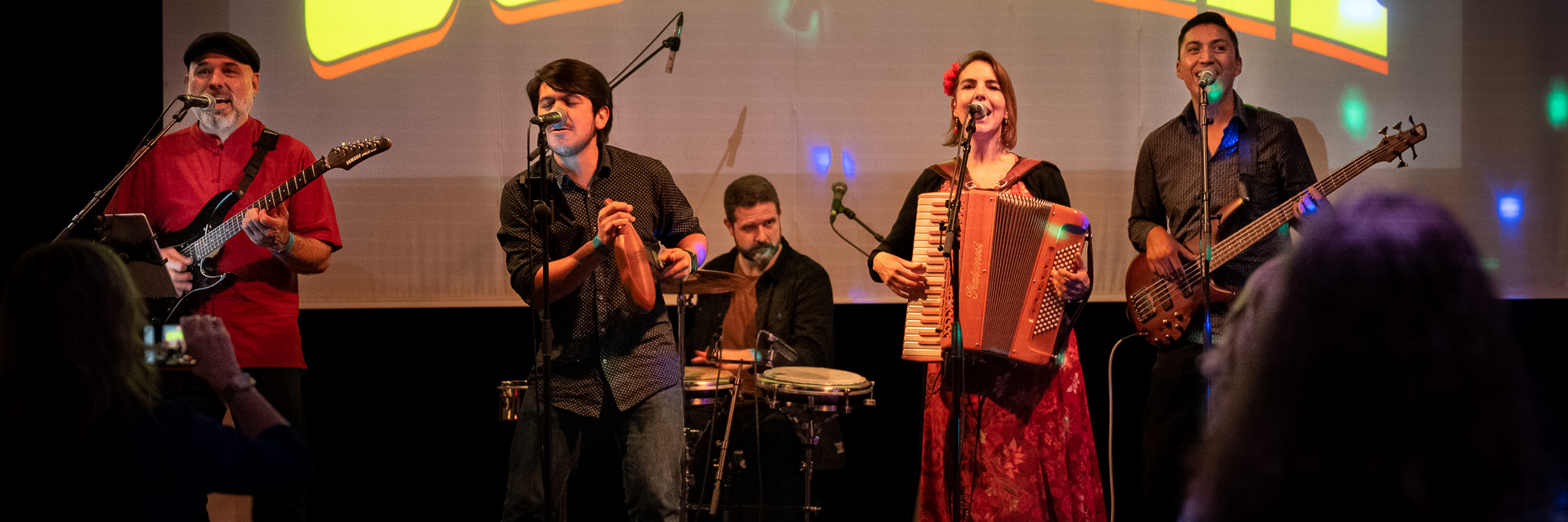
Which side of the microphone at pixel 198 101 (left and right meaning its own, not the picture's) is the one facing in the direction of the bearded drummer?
front

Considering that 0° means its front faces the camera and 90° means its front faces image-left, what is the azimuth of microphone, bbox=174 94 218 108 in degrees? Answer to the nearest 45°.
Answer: approximately 270°

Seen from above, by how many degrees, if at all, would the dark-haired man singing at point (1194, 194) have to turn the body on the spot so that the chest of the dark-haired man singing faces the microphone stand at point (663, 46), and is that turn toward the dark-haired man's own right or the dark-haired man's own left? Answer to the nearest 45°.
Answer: approximately 90° to the dark-haired man's own right

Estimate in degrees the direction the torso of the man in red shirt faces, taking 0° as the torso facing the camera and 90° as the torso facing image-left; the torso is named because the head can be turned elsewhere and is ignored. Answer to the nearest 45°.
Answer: approximately 0°

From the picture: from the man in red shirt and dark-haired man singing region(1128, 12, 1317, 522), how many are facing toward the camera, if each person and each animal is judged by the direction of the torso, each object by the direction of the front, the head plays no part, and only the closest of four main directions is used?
2

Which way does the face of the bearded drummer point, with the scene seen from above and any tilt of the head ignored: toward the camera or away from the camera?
toward the camera

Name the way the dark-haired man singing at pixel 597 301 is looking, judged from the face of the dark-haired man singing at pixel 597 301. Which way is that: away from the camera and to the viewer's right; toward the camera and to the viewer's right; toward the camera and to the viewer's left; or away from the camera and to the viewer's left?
toward the camera and to the viewer's left

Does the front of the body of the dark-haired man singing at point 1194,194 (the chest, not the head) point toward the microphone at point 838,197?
no

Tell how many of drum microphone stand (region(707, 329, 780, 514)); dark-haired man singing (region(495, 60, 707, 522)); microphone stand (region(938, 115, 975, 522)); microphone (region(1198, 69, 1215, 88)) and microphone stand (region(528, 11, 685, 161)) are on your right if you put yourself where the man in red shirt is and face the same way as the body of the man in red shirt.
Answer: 0

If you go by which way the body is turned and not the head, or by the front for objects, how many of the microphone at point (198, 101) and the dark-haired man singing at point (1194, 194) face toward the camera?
1

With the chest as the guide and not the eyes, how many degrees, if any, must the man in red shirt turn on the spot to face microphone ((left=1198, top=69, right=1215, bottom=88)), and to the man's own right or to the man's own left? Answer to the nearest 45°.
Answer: approximately 45° to the man's own left

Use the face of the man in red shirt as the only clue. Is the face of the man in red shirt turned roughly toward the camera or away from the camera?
toward the camera

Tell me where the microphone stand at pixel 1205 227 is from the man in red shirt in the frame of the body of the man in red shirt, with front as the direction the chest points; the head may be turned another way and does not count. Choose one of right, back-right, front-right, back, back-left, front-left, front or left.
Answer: front-left

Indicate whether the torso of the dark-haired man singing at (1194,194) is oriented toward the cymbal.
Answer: no

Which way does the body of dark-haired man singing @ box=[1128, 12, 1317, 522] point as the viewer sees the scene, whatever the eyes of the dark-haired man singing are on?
toward the camera
